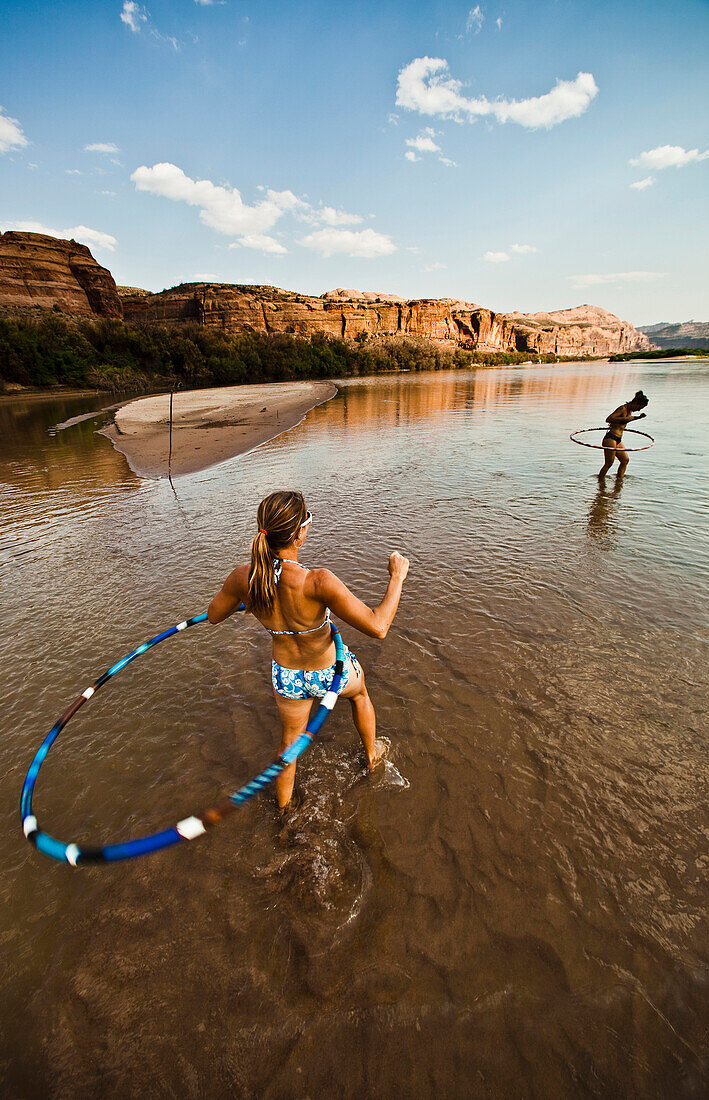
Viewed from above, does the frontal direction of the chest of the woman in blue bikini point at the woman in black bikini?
yes

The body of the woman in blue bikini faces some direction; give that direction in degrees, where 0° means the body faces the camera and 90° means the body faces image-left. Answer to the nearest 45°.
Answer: approximately 225°
